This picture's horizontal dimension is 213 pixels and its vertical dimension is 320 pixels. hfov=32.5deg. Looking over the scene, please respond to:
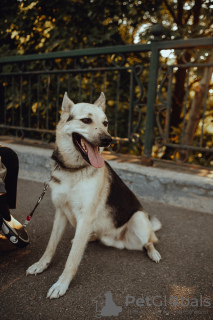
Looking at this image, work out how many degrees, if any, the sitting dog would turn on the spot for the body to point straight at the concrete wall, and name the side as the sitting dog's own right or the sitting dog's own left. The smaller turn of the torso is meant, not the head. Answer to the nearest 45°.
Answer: approximately 180°

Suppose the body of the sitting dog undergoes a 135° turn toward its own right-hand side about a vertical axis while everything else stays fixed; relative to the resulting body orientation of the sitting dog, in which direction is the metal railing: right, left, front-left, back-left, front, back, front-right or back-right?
front

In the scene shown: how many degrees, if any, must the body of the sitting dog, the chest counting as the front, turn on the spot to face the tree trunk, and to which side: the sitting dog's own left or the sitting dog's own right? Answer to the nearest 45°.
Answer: approximately 180°

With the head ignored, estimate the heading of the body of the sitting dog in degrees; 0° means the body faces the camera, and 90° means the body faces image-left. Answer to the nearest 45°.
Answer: approximately 45°
